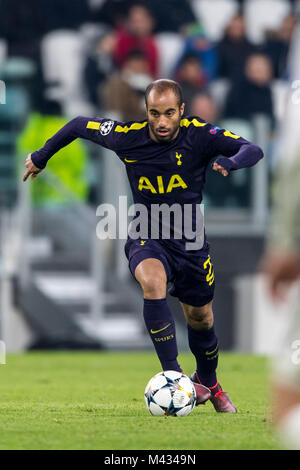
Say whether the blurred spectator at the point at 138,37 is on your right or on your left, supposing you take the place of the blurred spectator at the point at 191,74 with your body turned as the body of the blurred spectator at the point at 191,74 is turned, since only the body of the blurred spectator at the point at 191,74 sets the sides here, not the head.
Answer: on your right

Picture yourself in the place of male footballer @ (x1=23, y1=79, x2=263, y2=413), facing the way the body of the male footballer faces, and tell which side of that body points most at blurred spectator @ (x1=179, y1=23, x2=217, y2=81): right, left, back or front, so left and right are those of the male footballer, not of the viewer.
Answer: back

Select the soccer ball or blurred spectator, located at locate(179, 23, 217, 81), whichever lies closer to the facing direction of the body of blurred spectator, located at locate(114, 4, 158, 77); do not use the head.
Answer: the soccer ball

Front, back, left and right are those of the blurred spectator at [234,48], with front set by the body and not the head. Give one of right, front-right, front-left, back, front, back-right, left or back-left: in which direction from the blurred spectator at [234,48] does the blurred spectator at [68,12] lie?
right

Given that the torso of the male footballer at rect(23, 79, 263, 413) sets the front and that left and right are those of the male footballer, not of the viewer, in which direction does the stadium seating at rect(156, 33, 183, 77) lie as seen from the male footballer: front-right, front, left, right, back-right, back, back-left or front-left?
back

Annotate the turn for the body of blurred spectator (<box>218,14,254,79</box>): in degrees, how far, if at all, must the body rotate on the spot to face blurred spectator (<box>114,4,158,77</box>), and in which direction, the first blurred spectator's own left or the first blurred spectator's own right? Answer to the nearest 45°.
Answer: approximately 45° to the first blurred spectator's own right
